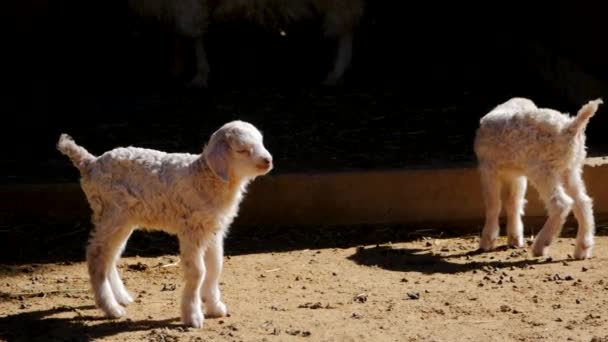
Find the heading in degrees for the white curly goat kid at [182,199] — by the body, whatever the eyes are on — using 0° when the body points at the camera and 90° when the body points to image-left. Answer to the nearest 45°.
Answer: approximately 315°

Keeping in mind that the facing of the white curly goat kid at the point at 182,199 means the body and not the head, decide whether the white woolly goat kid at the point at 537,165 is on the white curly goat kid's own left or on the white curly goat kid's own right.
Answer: on the white curly goat kid's own left

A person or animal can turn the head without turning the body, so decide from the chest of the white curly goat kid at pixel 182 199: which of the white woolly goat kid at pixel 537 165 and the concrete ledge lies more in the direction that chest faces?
the white woolly goat kid

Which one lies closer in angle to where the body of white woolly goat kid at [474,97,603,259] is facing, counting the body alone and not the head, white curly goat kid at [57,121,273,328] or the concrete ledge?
the concrete ledge

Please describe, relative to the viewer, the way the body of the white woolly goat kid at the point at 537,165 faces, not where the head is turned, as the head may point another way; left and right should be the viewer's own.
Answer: facing away from the viewer and to the left of the viewer

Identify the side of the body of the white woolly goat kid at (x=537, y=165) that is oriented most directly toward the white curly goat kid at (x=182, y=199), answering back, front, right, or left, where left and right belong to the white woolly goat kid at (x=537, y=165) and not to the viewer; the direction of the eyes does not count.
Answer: left

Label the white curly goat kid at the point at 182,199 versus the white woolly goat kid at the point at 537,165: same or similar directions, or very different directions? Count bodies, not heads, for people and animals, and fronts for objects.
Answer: very different directions

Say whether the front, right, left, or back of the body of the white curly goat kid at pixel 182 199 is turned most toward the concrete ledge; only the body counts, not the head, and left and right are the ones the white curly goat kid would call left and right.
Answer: left
